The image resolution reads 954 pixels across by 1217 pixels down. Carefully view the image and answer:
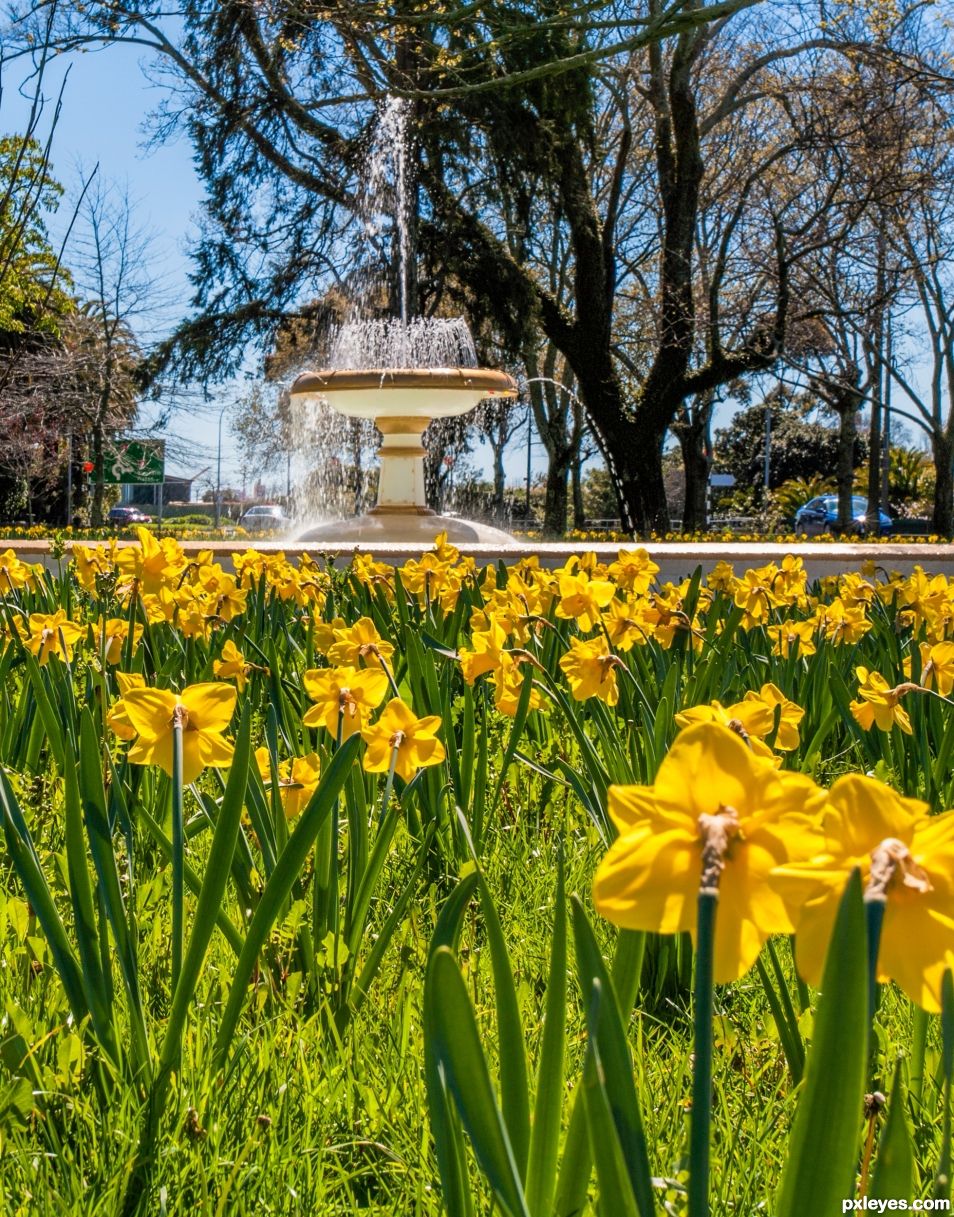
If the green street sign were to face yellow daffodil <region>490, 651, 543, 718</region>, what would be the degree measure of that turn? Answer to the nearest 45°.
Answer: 0° — it already faces it

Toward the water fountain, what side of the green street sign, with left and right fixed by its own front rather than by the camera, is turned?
front

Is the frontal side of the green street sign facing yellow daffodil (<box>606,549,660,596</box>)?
yes

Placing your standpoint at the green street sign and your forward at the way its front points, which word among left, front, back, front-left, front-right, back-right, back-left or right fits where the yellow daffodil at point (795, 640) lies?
front

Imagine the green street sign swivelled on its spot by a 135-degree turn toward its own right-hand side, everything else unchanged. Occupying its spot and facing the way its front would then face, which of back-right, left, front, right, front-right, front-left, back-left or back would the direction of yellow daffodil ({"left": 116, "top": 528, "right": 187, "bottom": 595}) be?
back-left

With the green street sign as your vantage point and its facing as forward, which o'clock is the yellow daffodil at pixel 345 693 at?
The yellow daffodil is roughly at 12 o'clock from the green street sign.

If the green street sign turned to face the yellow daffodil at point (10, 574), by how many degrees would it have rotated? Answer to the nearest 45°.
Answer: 0° — it already faces it

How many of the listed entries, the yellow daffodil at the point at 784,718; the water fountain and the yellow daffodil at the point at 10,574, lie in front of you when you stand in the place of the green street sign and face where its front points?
3

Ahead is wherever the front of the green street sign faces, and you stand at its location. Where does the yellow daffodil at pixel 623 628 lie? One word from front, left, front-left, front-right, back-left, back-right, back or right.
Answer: front

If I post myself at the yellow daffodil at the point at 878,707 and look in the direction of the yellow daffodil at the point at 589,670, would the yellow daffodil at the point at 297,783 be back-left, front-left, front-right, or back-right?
front-left

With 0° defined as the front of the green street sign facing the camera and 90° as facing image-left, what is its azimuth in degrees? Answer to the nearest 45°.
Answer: approximately 0°

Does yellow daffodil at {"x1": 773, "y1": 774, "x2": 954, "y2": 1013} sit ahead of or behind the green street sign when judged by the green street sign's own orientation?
ahead

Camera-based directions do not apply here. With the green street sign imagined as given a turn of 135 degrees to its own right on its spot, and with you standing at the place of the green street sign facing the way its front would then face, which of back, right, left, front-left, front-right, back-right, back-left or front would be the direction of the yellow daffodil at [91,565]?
back-left

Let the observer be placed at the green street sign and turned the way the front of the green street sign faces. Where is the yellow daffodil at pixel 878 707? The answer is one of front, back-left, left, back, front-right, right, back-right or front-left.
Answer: front

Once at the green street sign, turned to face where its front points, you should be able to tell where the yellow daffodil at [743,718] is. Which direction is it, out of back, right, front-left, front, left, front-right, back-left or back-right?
front

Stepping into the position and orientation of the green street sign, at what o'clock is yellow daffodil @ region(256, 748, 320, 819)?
The yellow daffodil is roughly at 12 o'clock from the green street sign.
